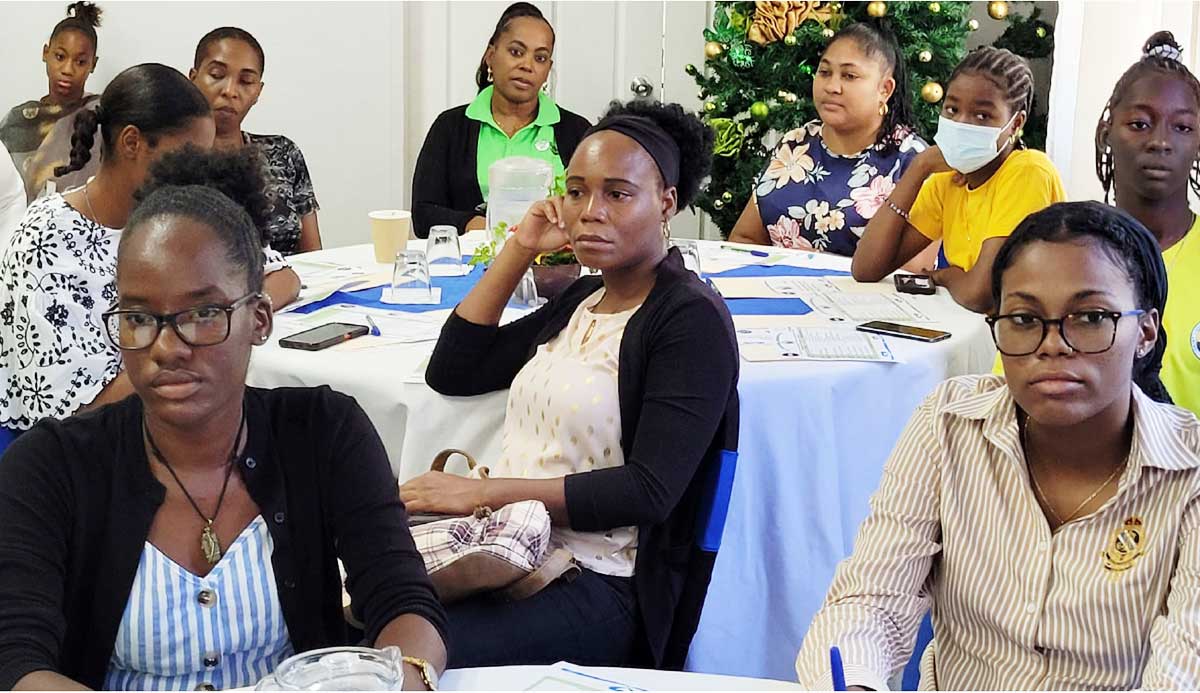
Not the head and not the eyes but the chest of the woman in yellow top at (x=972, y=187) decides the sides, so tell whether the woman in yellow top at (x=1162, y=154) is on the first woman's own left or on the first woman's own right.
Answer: on the first woman's own left

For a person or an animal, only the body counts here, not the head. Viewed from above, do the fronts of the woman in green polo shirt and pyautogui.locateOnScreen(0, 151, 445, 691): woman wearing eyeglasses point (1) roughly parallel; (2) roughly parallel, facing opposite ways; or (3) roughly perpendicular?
roughly parallel

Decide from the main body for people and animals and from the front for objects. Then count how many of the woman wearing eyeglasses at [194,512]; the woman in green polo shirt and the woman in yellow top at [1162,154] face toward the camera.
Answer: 3

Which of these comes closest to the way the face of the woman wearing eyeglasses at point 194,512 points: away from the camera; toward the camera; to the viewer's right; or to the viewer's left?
toward the camera

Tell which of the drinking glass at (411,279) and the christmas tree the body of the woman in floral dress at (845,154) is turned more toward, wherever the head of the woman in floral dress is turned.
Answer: the drinking glass

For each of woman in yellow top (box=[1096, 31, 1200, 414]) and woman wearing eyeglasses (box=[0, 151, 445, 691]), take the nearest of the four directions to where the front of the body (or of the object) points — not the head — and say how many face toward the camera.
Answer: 2

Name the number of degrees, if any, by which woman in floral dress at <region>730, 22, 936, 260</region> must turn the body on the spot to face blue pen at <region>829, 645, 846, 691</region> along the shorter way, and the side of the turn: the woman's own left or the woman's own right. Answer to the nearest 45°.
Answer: approximately 45° to the woman's own left

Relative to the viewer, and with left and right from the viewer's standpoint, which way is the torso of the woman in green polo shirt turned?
facing the viewer

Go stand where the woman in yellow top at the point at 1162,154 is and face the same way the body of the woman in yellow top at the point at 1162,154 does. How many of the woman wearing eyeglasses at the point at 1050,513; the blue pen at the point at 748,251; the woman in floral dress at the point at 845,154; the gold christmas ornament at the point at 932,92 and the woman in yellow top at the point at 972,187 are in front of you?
1

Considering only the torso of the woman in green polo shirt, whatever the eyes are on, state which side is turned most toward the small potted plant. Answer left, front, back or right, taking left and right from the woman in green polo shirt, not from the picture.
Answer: front

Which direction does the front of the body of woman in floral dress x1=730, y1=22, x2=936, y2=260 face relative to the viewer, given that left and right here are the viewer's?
facing the viewer and to the left of the viewer

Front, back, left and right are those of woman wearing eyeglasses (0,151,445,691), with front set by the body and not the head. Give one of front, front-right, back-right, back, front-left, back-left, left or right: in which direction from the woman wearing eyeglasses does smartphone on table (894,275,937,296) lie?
back-left

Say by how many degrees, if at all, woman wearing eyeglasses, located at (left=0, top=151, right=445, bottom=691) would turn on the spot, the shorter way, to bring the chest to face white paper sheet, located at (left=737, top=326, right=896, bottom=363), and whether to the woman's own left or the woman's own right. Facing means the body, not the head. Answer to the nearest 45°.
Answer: approximately 135° to the woman's own left

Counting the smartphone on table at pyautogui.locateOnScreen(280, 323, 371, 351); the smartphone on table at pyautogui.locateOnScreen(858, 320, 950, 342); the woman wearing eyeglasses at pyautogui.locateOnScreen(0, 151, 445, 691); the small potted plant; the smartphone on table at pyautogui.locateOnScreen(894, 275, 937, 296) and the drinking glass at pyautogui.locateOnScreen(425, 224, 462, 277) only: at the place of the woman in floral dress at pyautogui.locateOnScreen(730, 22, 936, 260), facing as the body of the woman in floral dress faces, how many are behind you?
0

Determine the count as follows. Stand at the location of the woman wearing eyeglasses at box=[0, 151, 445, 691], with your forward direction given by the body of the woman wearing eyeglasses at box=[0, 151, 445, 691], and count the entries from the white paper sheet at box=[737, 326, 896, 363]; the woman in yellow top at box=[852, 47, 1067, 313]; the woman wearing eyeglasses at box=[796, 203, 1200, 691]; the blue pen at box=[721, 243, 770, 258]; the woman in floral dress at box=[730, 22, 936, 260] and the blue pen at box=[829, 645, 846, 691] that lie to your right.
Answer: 0

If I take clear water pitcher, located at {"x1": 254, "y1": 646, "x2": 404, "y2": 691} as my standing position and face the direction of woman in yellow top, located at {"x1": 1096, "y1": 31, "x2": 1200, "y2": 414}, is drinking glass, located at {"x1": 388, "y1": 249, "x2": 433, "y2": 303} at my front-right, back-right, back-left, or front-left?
front-left

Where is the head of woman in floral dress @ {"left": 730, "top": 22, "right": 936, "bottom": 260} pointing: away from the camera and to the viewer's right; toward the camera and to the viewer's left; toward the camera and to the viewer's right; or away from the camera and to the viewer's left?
toward the camera and to the viewer's left
